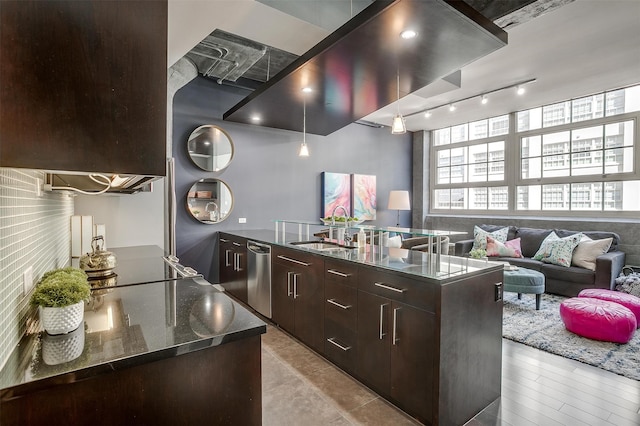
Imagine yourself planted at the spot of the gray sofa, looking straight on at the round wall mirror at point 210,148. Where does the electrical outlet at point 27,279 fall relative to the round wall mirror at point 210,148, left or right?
left

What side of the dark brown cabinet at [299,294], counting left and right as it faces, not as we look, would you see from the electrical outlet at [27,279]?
front

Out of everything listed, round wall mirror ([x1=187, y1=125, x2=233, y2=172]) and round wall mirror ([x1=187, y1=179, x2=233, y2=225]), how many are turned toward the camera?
2

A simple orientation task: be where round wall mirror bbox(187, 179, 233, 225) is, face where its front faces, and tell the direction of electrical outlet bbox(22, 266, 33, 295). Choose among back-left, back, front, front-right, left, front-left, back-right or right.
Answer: front

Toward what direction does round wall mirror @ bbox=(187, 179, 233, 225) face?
toward the camera

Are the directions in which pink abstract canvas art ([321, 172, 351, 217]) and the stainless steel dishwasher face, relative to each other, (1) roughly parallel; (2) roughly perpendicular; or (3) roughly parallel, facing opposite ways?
roughly perpendicular

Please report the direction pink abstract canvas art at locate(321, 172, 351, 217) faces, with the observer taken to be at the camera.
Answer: facing the viewer and to the right of the viewer

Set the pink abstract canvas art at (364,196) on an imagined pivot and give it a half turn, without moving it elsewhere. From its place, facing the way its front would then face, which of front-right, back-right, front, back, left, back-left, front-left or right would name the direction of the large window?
back-right

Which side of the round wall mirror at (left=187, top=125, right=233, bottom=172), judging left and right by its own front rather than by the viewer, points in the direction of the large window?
left

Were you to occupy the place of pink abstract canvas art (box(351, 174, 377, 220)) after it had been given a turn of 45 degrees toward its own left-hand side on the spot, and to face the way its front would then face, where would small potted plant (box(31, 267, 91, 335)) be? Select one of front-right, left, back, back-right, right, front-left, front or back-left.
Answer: right

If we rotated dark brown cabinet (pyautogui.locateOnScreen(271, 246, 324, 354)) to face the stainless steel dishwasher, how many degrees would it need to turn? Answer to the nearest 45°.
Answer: approximately 90° to its right

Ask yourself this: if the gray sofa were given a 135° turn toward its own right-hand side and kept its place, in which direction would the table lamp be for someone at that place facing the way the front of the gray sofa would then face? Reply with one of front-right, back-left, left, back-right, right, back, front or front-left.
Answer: left

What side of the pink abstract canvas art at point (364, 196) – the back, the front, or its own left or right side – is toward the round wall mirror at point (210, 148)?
right

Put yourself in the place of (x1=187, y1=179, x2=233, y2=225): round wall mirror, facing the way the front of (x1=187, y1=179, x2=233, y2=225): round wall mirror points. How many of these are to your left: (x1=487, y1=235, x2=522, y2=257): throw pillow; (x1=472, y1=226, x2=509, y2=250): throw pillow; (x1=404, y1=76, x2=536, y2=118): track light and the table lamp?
4

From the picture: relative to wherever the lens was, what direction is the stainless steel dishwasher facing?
facing the viewer and to the left of the viewer

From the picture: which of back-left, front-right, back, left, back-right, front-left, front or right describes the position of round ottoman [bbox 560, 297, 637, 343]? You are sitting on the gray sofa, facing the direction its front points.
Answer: front-left

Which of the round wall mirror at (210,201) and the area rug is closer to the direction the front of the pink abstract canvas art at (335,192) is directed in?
the area rug

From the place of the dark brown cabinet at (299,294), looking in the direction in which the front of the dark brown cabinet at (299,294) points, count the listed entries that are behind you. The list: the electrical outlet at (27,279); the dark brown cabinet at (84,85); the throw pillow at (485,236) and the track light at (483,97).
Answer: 2
